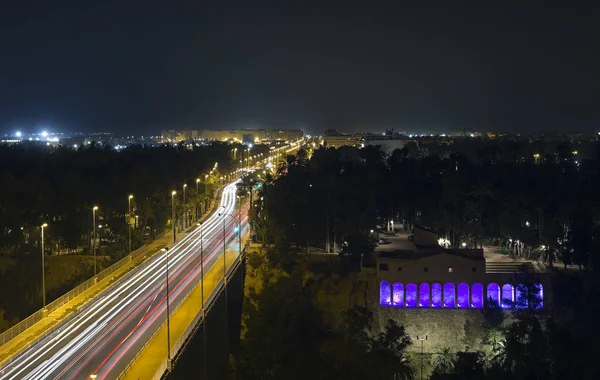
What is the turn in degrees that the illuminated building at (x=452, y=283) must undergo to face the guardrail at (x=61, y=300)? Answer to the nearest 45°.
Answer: approximately 45° to its right

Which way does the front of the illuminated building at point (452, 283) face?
toward the camera
